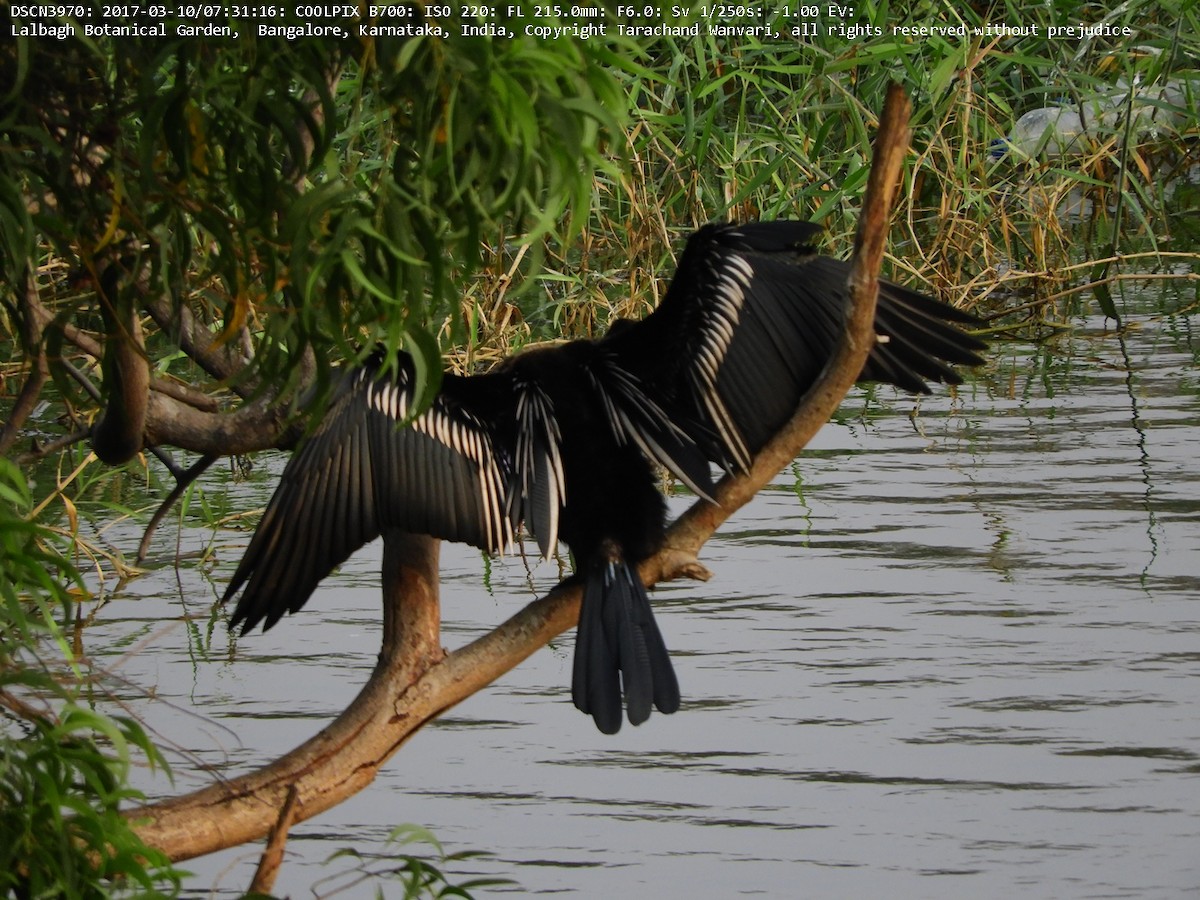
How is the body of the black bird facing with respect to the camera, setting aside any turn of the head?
away from the camera
